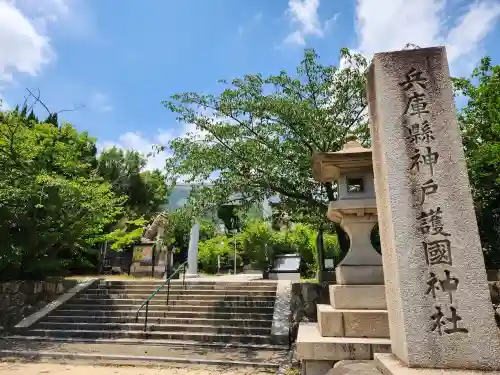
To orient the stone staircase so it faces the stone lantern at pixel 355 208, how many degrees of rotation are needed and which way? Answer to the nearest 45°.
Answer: approximately 45° to its left

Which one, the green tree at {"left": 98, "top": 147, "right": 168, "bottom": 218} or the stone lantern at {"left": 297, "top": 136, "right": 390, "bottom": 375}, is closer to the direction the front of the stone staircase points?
the stone lantern

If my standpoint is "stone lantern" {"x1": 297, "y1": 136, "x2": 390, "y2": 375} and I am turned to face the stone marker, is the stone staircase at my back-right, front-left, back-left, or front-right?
back-right

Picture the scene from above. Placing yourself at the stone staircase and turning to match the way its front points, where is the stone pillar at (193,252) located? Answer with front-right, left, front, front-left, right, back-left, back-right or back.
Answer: back

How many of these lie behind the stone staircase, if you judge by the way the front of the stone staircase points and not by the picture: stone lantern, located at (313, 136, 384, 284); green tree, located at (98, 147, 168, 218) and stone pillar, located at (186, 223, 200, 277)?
2

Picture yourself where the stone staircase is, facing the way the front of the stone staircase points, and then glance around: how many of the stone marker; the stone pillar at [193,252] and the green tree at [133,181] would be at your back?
2

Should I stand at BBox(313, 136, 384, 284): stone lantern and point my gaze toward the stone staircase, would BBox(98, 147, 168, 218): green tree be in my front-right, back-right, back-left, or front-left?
front-right

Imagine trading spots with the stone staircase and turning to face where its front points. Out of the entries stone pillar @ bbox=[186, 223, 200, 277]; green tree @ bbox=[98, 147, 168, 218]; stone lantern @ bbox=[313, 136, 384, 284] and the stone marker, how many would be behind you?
2

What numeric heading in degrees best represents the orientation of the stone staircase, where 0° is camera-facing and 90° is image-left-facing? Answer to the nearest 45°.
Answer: approximately 0°

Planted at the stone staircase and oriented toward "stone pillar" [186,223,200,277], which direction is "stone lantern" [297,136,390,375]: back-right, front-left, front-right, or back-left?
back-right

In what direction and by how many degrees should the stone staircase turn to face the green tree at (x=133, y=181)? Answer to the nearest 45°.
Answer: approximately 180°

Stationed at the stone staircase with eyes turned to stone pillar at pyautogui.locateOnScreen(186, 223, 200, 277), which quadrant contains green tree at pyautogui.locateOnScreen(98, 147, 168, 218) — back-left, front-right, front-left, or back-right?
front-left

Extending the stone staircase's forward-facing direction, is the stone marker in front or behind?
in front
